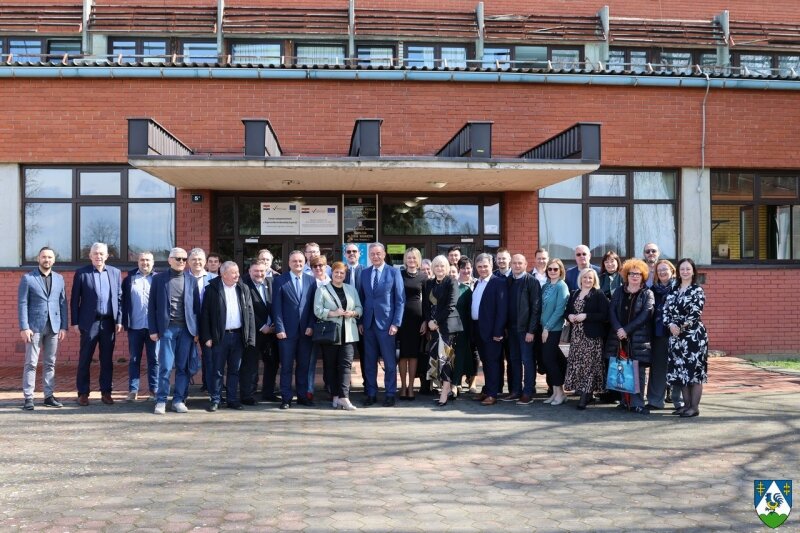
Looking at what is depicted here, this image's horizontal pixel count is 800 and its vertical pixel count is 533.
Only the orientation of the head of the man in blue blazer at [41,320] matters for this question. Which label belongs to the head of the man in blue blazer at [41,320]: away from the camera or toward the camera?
toward the camera

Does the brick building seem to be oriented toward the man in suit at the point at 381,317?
yes

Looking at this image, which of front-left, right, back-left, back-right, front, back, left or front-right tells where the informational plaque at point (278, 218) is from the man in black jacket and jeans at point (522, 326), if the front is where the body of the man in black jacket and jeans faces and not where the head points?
right

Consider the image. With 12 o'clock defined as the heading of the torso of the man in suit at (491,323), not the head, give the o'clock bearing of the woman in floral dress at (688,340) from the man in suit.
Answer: The woman in floral dress is roughly at 8 o'clock from the man in suit.

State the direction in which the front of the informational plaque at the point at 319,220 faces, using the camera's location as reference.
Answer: facing the viewer

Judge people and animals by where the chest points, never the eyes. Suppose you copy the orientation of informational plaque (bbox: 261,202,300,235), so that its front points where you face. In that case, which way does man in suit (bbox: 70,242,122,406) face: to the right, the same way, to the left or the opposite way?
the same way

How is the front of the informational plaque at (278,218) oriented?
toward the camera

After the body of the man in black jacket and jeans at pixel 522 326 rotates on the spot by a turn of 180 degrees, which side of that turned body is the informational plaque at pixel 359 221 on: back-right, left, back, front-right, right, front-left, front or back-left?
left

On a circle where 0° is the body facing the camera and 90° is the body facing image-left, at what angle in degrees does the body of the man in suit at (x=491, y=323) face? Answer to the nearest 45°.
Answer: approximately 45°

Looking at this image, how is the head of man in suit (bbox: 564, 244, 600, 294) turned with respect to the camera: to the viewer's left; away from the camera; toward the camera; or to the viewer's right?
toward the camera

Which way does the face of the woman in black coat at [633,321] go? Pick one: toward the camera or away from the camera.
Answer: toward the camera

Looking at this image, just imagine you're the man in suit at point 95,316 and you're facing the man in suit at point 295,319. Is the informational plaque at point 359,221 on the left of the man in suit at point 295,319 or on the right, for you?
left

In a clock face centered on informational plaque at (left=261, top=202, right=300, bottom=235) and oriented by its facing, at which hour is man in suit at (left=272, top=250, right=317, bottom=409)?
The man in suit is roughly at 12 o'clock from the informational plaque.

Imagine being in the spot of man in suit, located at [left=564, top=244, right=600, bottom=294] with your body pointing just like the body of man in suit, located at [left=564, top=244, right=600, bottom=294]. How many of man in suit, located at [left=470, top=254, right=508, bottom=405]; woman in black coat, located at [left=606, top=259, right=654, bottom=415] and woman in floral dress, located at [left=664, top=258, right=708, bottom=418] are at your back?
0

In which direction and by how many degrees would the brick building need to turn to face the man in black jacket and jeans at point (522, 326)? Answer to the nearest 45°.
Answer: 0° — it already faces them

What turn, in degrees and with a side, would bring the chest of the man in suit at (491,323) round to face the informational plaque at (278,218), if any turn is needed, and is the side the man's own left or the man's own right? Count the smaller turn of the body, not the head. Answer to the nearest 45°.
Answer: approximately 90° to the man's own right

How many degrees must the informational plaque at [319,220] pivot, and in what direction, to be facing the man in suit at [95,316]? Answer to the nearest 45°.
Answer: approximately 45° to its right
